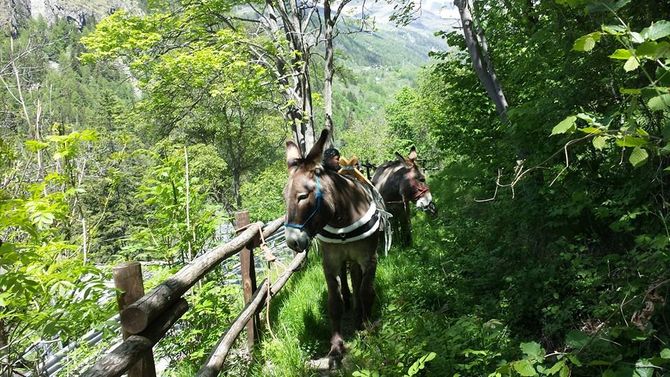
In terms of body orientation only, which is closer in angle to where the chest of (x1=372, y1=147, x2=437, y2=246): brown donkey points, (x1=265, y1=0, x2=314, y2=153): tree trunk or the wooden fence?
the wooden fence

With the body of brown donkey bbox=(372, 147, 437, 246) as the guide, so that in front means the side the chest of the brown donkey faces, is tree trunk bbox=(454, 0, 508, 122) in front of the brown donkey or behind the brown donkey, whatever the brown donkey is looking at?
in front

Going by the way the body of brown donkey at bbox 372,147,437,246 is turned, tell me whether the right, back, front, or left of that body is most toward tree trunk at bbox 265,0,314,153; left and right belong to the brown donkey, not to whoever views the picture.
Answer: back

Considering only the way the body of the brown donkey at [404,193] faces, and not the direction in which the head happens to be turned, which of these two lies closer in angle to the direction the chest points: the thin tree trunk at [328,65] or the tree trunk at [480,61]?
the tree trunk

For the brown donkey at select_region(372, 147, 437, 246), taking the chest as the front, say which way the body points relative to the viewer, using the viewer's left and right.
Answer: facing the viewer and to the right of the viewer

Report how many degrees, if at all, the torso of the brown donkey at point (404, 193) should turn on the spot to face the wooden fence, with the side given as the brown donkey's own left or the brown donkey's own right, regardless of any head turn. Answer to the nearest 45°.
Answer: approximately 45° to the brown donkey's own right

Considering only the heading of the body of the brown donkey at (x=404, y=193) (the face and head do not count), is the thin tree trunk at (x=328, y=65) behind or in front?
behind

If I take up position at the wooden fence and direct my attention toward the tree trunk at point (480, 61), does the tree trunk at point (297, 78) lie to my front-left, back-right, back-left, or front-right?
front-left
